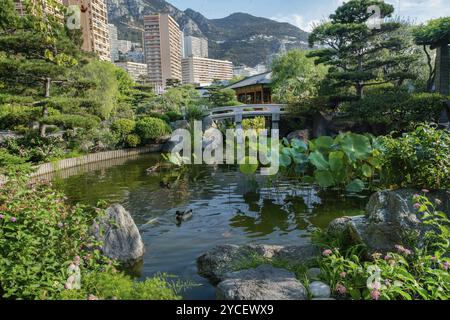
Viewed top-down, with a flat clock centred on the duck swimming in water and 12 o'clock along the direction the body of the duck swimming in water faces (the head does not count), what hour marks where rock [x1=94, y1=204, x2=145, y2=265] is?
The rock is roughly at 10 o'clock from the duck swimming in water.

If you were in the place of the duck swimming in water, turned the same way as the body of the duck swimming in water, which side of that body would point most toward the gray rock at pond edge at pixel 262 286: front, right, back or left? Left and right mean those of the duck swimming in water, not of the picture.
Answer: left

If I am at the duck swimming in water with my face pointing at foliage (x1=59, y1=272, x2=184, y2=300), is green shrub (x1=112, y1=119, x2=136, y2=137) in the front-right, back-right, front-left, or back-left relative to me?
back-right

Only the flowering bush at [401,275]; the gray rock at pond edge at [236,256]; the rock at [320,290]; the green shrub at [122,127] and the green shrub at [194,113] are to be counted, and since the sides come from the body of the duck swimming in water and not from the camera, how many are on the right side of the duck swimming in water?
2

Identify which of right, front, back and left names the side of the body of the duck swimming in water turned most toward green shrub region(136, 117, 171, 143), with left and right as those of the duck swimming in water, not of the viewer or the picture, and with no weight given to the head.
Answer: right

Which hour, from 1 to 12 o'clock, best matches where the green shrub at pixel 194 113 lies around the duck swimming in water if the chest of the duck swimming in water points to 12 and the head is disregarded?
The green shrub is roughly at 3 o'clock from the duck swimming in water.

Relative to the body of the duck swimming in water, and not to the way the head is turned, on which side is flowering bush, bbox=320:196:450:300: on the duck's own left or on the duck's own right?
on the duck's own left

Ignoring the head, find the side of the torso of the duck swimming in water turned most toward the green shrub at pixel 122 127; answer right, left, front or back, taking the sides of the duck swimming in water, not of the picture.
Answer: right

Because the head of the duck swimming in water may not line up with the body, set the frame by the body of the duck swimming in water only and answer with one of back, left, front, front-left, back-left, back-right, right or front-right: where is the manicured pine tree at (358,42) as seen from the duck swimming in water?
back-right

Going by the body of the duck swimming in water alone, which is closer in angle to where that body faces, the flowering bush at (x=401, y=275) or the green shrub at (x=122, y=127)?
the green shrub

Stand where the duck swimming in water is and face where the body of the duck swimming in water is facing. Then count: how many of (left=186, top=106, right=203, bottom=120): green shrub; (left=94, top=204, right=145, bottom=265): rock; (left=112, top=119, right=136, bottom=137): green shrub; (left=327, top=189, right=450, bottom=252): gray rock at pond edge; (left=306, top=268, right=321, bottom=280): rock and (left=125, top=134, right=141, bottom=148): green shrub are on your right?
3

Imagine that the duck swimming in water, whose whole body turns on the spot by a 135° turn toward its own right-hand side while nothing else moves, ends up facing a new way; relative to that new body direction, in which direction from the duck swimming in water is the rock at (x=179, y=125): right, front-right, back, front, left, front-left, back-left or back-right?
front-left

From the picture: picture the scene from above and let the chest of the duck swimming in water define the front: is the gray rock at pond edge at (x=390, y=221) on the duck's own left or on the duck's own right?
on the duck's own left

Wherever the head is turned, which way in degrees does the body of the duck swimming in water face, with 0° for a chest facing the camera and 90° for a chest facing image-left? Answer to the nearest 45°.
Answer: approximately 90°

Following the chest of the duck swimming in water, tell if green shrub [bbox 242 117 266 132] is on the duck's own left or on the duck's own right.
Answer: on the duck's own right
